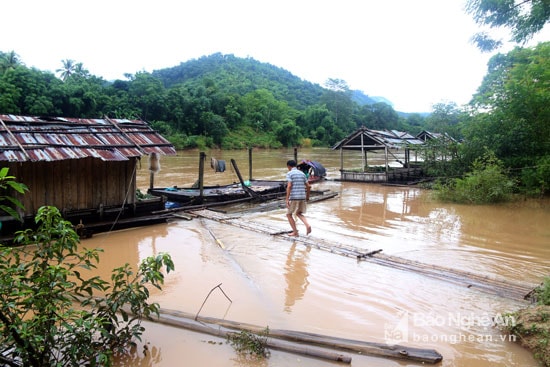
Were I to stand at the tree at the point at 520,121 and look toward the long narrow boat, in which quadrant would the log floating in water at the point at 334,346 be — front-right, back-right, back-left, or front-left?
front-left

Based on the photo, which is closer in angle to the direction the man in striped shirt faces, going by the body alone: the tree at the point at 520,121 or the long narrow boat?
the long narrow boat

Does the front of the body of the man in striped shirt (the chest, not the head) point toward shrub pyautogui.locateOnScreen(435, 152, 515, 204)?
no
